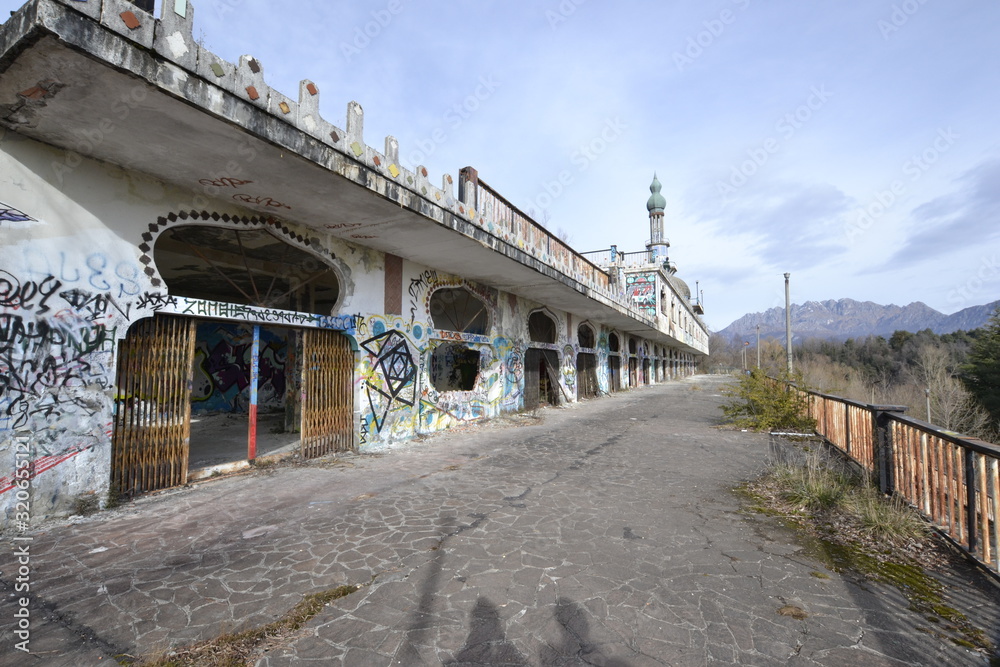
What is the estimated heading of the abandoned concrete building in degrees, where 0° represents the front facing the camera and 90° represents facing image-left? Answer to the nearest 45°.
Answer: approximately 315°

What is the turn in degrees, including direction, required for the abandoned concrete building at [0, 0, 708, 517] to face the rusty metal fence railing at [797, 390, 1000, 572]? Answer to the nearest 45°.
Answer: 0° — it already faces it
